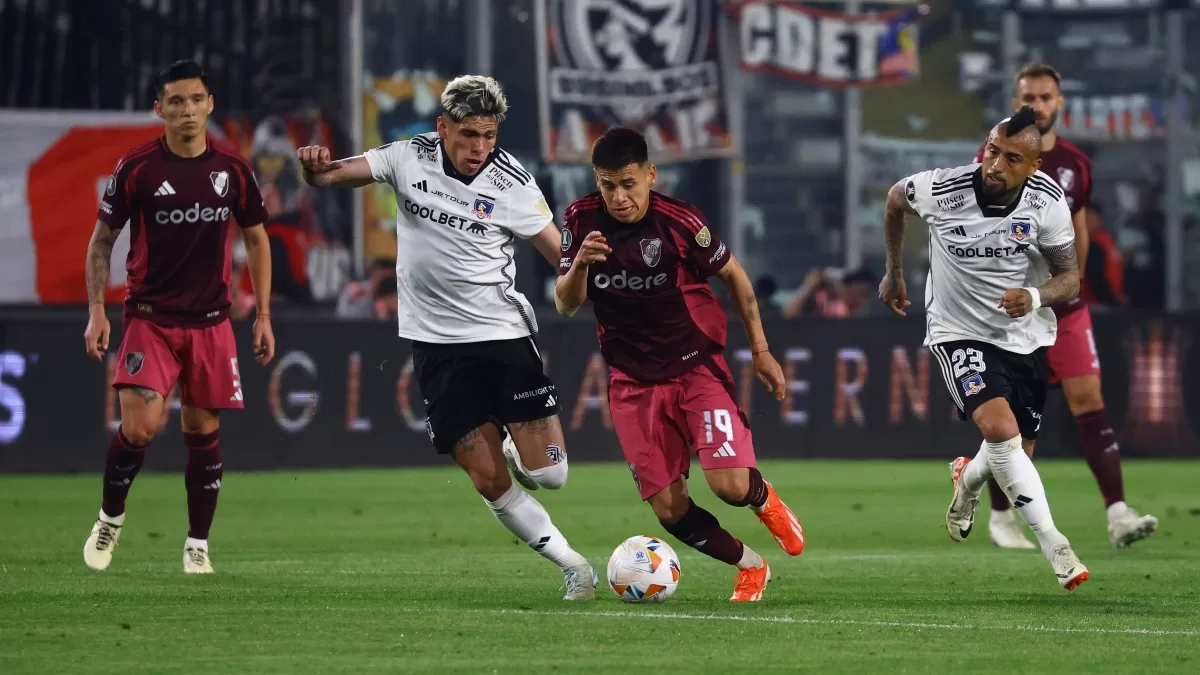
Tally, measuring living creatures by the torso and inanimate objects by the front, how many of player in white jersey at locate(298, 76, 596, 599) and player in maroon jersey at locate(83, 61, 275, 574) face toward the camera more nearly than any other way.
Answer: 2

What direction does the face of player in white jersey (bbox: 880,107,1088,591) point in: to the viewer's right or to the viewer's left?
to the viewer's left

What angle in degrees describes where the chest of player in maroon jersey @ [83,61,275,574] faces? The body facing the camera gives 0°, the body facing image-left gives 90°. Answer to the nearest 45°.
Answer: approximately 0°

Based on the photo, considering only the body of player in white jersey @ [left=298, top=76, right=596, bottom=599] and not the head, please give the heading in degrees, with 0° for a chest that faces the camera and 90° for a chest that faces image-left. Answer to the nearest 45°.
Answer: approximately 0°

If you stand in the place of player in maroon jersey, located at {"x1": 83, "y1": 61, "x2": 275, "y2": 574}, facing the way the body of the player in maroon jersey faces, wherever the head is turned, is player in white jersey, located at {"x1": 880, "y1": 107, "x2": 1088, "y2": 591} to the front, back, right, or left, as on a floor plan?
left

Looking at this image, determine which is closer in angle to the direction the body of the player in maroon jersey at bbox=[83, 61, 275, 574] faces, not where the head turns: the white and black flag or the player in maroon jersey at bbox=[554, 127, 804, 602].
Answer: the player in maroon jersey
